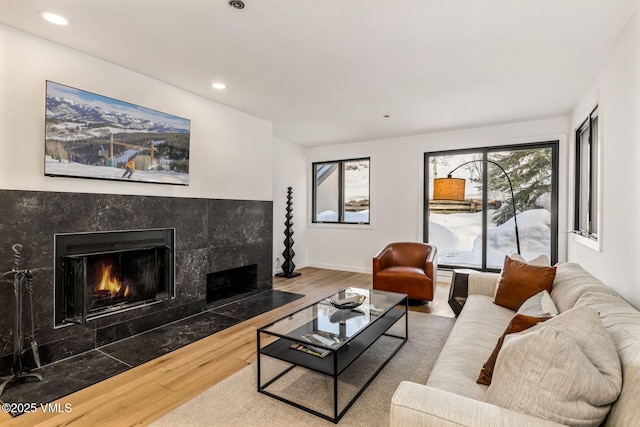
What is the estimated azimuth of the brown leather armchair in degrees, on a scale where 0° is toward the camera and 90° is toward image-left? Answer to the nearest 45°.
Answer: approximately 45°

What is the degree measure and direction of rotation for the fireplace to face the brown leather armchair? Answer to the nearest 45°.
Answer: approximately 45° to its left

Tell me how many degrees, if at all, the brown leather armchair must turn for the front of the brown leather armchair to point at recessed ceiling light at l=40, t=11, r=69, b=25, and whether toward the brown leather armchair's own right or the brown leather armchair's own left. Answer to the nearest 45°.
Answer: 0° — it already faces it

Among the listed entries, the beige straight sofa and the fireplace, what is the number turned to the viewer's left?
1

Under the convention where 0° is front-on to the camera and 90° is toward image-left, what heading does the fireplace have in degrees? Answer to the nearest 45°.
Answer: approximately 315°

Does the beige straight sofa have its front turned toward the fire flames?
yes

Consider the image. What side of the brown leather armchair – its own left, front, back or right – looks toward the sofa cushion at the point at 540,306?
left

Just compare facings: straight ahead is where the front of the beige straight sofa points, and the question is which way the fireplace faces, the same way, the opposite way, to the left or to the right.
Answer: the opposite way

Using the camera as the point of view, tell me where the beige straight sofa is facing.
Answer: facing to the left of the viewer

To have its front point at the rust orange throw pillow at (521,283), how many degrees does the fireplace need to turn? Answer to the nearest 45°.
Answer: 0° — it already faces it
